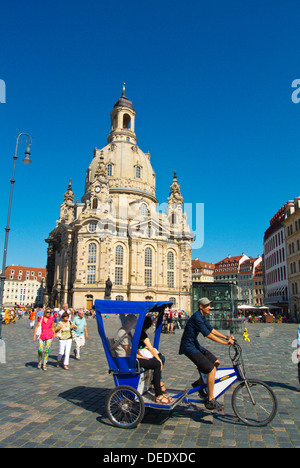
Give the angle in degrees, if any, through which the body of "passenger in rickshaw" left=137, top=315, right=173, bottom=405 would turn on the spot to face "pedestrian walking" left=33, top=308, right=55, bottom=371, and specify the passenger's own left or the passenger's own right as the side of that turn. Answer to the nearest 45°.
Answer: approximately 135° to the passenger's own left

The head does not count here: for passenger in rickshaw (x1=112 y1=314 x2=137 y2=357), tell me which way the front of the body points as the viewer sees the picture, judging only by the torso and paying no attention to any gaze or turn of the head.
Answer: to the viewer's right

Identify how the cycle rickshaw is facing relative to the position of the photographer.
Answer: facing to the right of the viewer

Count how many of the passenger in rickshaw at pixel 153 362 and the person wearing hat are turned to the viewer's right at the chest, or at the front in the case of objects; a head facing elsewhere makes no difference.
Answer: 2

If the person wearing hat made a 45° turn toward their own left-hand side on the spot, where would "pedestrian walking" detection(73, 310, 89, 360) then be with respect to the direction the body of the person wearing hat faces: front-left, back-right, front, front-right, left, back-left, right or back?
left

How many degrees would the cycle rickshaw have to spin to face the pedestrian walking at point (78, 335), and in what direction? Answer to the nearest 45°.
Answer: approximately 135° to its left

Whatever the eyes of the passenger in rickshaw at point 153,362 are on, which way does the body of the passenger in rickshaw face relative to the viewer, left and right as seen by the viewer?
facing to the right of the viewer

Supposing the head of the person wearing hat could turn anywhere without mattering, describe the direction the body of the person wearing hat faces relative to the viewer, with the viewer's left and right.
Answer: facing to the right of the viewer
